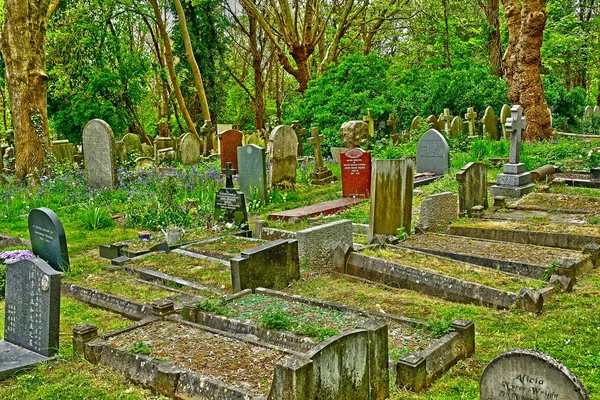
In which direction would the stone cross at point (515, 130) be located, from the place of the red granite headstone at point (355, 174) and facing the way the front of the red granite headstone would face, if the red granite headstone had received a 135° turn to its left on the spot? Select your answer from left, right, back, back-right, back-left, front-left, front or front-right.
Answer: front-right

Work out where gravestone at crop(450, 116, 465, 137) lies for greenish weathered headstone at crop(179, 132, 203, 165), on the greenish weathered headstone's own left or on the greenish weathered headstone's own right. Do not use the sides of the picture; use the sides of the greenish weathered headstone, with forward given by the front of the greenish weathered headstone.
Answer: on the greenish weathered headstone's own left

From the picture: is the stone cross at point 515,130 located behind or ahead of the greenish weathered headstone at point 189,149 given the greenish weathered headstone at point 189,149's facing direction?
ahead

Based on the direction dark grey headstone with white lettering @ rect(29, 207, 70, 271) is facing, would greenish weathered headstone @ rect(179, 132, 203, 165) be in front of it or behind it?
behind

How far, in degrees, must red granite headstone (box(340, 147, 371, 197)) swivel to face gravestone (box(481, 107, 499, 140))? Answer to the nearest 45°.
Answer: approximately 135° to its left

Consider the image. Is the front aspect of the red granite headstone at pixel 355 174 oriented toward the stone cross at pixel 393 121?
no

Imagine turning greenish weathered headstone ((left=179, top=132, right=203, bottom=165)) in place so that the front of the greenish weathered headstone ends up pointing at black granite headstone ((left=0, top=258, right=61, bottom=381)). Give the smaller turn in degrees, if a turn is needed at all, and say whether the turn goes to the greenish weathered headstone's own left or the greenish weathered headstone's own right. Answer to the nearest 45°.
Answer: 0° — it already faces it

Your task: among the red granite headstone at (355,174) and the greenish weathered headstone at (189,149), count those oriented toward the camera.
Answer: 2

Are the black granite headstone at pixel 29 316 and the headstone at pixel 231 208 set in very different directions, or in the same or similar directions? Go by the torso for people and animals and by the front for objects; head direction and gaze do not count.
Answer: same or similar directions

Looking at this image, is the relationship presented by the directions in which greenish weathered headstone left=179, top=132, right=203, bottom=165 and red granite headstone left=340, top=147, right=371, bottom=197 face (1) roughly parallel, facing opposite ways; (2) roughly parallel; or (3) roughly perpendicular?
roughly parallel

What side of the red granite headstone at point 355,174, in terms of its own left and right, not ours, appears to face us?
front

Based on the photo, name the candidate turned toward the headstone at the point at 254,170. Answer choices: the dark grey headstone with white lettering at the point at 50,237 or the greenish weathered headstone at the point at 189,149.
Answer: the greenish weathered headstone

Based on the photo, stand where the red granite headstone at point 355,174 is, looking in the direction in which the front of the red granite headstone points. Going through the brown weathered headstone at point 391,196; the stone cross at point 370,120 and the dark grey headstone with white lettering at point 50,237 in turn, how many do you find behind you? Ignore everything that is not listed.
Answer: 1

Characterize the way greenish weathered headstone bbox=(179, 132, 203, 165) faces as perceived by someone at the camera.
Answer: facing the viewer

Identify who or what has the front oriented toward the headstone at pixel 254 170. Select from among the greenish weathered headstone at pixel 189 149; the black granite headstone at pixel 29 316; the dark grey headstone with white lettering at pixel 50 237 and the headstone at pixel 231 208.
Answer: the greenish weathered headstone

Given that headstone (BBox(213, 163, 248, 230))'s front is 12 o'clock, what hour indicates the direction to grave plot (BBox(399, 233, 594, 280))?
The grave plot is roughly at 9 o'clock from the headstone.

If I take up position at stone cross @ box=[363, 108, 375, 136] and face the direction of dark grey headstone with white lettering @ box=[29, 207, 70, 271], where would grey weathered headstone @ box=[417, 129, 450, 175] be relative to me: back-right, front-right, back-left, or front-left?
front-left

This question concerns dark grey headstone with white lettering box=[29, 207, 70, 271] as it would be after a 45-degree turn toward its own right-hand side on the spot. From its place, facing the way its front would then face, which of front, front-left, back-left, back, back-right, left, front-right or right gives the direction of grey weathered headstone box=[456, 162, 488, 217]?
back

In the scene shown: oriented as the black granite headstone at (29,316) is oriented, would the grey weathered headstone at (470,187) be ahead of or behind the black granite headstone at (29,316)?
behind

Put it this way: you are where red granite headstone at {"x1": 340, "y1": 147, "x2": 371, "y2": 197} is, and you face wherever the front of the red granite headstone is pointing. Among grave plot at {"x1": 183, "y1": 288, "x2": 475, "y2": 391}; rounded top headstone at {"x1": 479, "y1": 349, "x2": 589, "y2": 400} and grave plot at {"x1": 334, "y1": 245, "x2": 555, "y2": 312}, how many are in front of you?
3

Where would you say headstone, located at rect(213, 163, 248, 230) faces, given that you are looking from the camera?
facing the viewer and to the left of the viewer
